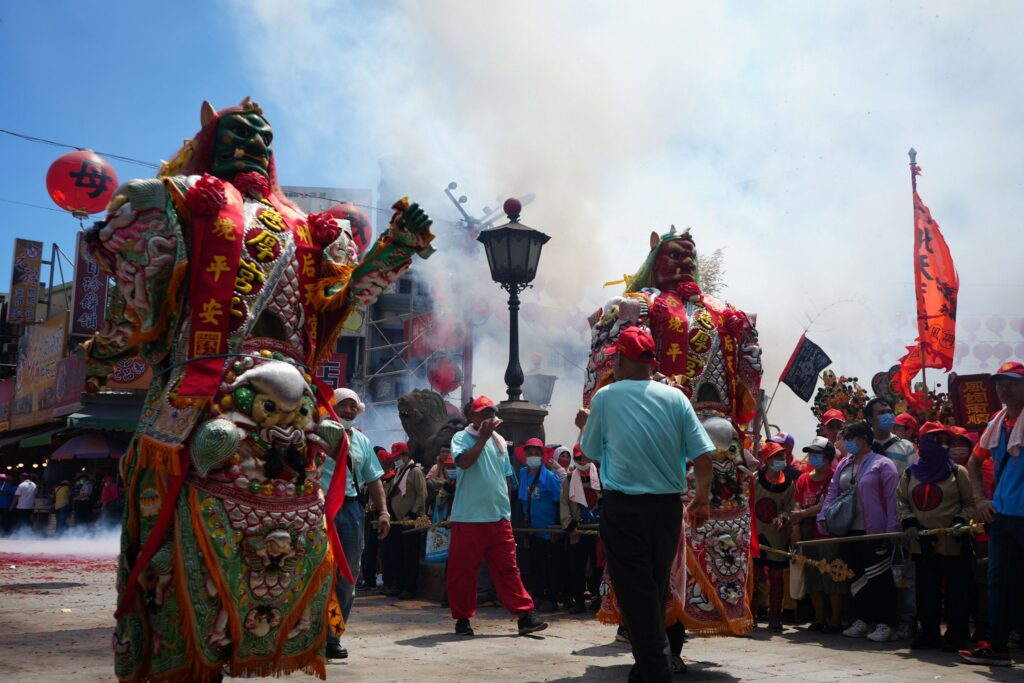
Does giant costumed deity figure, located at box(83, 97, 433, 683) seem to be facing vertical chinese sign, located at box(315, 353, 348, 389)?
no

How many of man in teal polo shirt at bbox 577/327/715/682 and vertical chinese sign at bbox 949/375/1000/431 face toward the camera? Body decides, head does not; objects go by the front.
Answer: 1

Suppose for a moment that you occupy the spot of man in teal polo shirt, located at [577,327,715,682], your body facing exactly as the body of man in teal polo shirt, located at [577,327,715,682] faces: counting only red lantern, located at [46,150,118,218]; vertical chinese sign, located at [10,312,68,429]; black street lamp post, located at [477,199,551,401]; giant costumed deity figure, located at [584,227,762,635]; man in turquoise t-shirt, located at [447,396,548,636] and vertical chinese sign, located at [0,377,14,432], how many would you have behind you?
0

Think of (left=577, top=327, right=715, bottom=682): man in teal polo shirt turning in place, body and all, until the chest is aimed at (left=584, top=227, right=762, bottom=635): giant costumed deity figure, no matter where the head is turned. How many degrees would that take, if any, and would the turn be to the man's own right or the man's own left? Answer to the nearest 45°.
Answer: approximately 45° to the man's own right

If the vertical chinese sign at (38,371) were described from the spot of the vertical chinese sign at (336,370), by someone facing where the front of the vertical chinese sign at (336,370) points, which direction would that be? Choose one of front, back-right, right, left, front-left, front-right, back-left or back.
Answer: right

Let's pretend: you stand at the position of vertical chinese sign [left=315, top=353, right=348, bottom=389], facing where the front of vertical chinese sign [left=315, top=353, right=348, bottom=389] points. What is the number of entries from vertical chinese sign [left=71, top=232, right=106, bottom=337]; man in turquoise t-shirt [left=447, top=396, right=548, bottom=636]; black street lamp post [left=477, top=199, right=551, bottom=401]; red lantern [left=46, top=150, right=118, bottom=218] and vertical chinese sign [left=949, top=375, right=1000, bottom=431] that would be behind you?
0

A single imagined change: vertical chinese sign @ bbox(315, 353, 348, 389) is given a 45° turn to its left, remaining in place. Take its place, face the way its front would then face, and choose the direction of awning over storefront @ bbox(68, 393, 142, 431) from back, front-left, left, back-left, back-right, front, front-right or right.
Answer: right

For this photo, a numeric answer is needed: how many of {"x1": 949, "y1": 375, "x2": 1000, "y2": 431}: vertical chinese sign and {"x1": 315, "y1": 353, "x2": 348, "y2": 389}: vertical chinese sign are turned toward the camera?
2

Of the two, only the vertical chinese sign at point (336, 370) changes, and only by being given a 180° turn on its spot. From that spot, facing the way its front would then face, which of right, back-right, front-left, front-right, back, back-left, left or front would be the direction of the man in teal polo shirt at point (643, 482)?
back

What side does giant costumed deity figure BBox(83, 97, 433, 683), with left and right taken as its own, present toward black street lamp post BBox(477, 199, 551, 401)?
left

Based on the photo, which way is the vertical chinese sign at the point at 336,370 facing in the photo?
toward the camera

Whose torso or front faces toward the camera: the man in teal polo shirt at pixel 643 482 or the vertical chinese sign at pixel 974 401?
the vertical chinese sign

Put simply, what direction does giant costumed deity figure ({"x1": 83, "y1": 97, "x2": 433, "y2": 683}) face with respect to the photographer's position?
facing the viewer and to the right of the viewer

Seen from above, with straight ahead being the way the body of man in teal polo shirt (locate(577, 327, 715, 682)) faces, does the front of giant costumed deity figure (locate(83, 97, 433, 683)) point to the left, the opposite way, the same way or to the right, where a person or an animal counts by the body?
the opposite way

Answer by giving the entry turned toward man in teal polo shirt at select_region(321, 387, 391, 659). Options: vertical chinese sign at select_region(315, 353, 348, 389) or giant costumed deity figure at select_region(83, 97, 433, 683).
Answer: the vertical chinese sign

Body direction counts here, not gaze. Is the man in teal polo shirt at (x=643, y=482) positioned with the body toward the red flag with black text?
no
